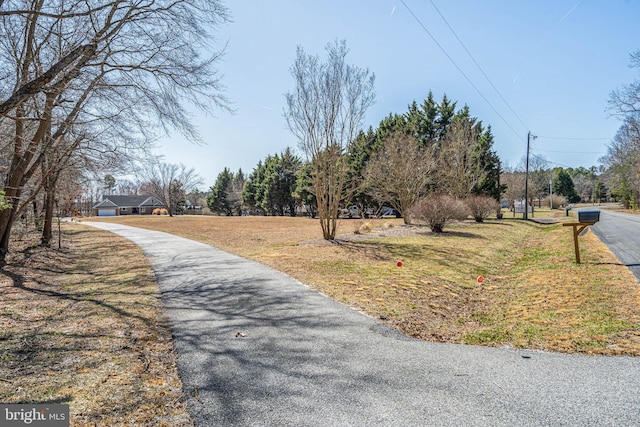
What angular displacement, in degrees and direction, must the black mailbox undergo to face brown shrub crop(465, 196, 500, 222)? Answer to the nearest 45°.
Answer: approximately 90° to its left

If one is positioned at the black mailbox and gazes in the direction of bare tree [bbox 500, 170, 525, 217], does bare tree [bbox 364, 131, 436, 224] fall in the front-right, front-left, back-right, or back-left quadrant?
front-left

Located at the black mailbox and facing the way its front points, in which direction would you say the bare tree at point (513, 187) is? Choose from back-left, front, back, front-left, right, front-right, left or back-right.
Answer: left

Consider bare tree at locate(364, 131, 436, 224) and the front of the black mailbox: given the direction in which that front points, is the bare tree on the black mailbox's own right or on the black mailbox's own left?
on the black mailbox's own left

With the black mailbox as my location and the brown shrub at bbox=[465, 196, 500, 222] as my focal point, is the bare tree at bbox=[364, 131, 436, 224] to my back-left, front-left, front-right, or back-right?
front-left

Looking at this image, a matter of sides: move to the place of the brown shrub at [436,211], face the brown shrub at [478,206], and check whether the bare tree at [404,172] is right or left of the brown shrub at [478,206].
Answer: left

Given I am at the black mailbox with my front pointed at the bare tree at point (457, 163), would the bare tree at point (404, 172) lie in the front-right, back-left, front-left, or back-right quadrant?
front-left

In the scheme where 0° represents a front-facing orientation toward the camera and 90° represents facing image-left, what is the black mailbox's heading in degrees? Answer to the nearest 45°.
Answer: approximately 270°

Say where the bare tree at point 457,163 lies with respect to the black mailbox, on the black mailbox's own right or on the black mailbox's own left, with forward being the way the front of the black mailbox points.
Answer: on the black mailbox's own left

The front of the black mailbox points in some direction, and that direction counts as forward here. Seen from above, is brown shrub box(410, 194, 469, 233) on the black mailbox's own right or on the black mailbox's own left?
on the black mailbox's own left

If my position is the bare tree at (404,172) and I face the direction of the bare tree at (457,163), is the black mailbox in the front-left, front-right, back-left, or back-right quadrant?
back-right
